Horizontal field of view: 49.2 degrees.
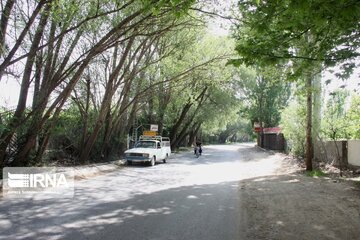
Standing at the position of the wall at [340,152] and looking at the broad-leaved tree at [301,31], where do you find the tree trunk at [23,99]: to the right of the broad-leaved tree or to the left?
right

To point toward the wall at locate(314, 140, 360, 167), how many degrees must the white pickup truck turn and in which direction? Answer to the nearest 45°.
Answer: approximately 90° to its left

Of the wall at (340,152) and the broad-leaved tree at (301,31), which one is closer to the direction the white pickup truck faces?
the broad-leaved tree

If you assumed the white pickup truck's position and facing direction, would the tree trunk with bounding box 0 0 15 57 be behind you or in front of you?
in front

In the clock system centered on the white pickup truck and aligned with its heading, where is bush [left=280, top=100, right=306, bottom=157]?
The bush is roughly at 7 o'clock from the white pickup truck.

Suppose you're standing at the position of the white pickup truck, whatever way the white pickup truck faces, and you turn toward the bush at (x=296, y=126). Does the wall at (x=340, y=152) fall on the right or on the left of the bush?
right

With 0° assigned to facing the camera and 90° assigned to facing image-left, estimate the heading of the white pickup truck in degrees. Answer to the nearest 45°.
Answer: approximately 45°

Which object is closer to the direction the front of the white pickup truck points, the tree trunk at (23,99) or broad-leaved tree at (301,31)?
the tree trunk

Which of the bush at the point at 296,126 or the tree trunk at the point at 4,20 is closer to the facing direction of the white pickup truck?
the tree trunk

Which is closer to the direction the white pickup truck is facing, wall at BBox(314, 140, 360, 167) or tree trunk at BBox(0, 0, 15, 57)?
the tree trunk

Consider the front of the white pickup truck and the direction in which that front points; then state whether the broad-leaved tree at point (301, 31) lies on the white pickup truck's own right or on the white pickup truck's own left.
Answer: on the white pickup truck's own left
